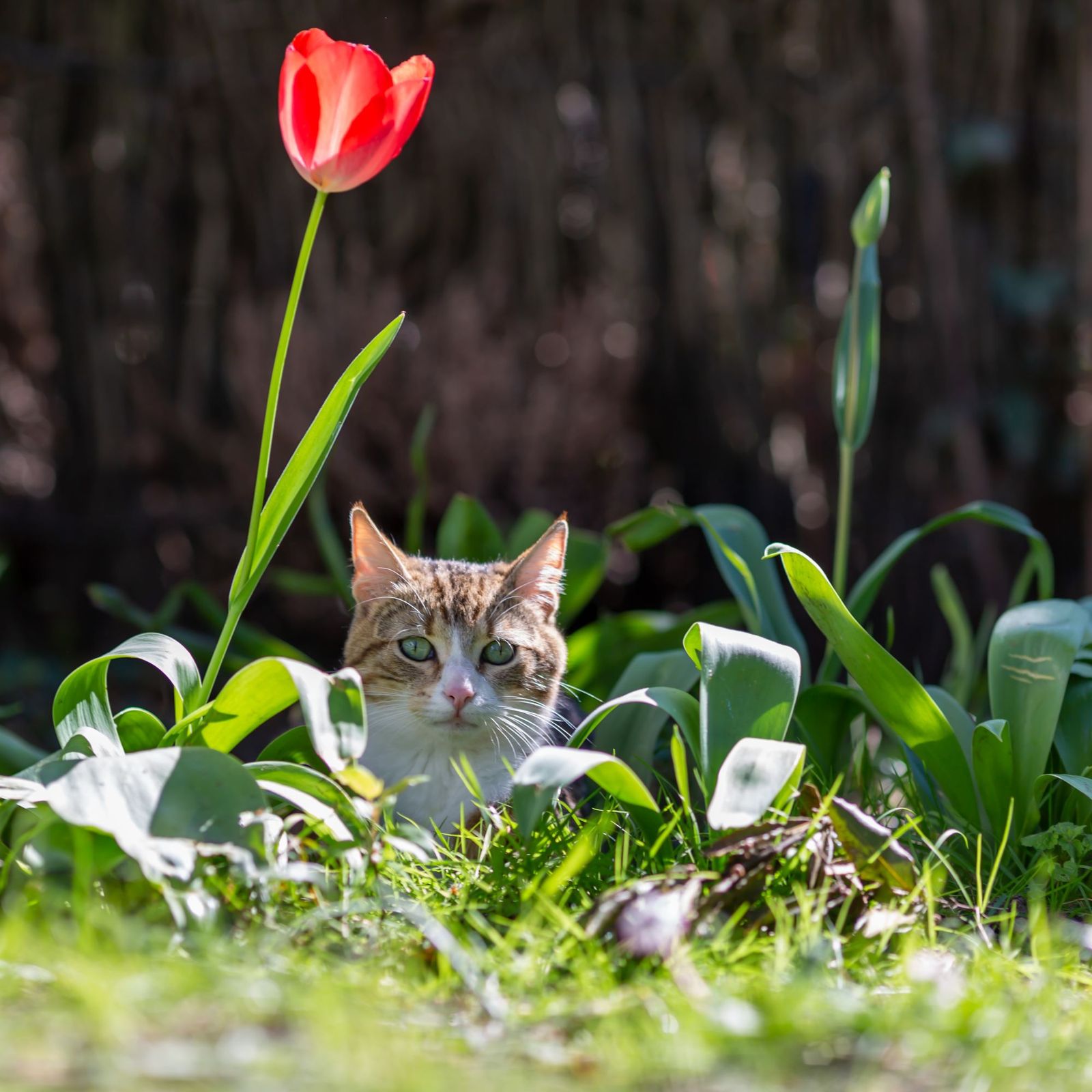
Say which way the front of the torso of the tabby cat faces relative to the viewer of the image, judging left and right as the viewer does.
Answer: facing the viewer
